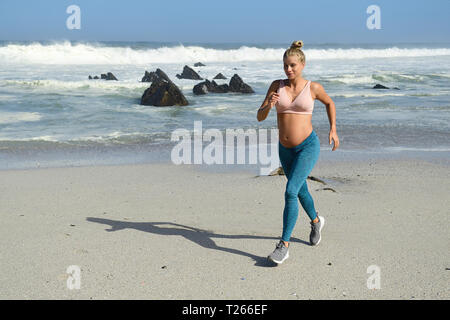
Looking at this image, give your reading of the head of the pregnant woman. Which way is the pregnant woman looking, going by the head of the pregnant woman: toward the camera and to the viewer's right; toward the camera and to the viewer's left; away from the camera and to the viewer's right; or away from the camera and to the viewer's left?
toward the camera and to the viewer's left

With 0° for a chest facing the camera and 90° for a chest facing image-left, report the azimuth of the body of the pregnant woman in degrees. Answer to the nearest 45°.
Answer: approximately 45°

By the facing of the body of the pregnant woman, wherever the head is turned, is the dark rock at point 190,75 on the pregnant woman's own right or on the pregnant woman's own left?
on the pregnant woman's own right

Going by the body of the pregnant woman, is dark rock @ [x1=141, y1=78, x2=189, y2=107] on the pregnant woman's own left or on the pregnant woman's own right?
on the pregnant woman's own right

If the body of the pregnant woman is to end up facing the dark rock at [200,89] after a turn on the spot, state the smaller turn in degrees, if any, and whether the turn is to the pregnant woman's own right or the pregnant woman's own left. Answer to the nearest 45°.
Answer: approximately 135° to the pregnant woman's own right

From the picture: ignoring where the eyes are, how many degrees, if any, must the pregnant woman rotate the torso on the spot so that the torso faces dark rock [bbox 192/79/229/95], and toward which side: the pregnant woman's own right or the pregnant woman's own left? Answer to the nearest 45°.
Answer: approximately 135° to the pregnant woman's own right
